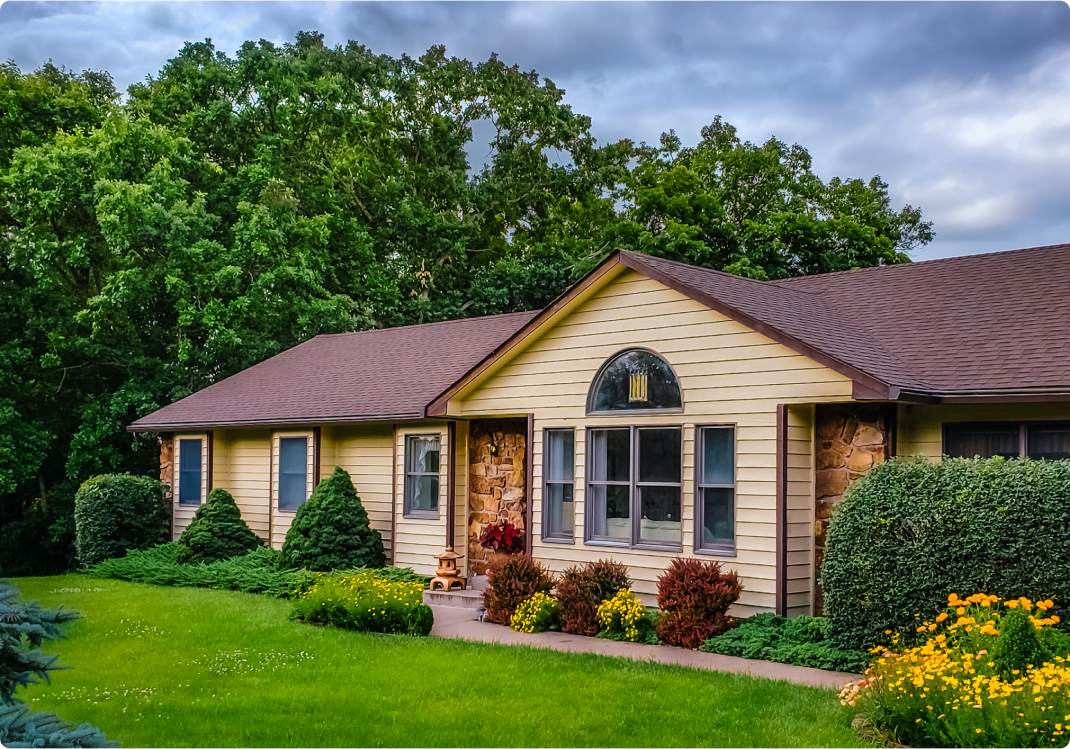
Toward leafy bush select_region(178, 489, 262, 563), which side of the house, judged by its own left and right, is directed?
right

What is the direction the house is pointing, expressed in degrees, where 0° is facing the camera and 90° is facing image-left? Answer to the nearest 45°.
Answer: approximately 45°

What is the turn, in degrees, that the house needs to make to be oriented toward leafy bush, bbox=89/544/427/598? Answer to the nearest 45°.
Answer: approximately 90° to its right

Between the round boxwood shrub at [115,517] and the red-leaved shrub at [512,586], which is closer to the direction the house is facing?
the red-leaved shrub

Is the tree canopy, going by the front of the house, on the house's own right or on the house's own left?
on the house's own right

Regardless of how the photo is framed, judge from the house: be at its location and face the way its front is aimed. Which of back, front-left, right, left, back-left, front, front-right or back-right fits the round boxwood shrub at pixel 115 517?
right
